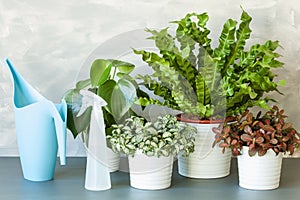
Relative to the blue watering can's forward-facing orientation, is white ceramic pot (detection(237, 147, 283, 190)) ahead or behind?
behind

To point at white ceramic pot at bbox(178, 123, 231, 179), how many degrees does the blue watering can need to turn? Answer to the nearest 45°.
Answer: approximately 180°

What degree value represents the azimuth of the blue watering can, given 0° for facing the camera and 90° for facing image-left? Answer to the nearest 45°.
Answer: approximately 90°

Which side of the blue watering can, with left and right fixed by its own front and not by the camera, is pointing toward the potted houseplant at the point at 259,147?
back

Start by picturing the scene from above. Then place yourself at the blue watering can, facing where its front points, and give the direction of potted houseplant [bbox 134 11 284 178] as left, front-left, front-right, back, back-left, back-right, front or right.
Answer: back
